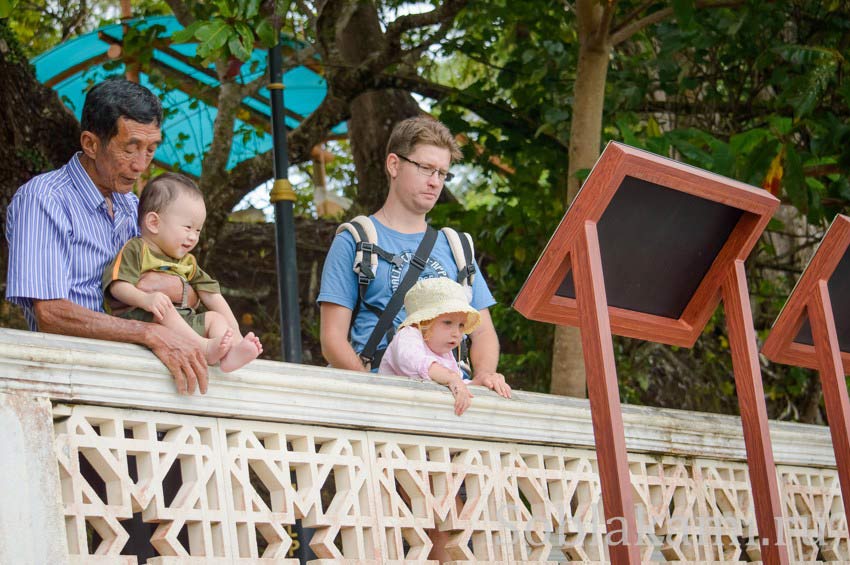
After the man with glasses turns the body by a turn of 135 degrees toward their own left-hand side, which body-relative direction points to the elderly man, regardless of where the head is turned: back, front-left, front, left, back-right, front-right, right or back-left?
back-left

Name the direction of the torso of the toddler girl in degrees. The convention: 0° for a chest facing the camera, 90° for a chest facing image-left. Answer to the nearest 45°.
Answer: approximately 315°

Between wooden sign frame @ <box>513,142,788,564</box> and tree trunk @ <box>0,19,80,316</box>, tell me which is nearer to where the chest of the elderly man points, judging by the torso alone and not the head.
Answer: the wooden sign frame

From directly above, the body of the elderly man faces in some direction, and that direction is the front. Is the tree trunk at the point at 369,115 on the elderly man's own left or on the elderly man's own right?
on the elderly man's own left

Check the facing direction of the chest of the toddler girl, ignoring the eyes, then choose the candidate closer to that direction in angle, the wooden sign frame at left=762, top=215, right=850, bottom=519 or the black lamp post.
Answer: the wooden sign frame
